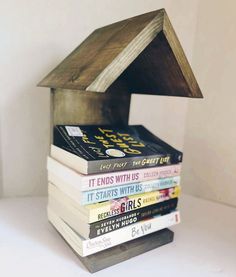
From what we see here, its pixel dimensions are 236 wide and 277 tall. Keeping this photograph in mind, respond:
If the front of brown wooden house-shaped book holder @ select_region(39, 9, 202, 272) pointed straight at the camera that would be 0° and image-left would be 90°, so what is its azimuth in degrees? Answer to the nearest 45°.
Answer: approximately 315°
